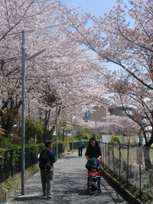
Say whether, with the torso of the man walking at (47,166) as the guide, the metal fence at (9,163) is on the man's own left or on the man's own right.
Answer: on the man's own left

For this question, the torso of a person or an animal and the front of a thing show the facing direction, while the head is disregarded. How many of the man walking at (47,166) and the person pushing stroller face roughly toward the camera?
1

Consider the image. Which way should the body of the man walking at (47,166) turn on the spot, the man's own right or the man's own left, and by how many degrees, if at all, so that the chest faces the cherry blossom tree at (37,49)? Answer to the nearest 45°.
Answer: approximately 45° to the man's own left

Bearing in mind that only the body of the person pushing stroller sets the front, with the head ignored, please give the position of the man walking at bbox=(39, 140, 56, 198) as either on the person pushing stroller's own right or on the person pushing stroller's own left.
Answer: on the person pushing stroller's own right

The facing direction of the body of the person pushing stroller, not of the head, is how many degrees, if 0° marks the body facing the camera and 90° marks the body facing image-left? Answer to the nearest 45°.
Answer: approximately 0°

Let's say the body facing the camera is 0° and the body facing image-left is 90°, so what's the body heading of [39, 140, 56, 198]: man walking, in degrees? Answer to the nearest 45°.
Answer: approximately 225°

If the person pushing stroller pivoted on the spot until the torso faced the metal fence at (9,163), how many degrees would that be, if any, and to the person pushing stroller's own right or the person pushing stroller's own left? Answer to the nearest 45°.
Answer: approximately 90° to the person pushing stroller's own right
